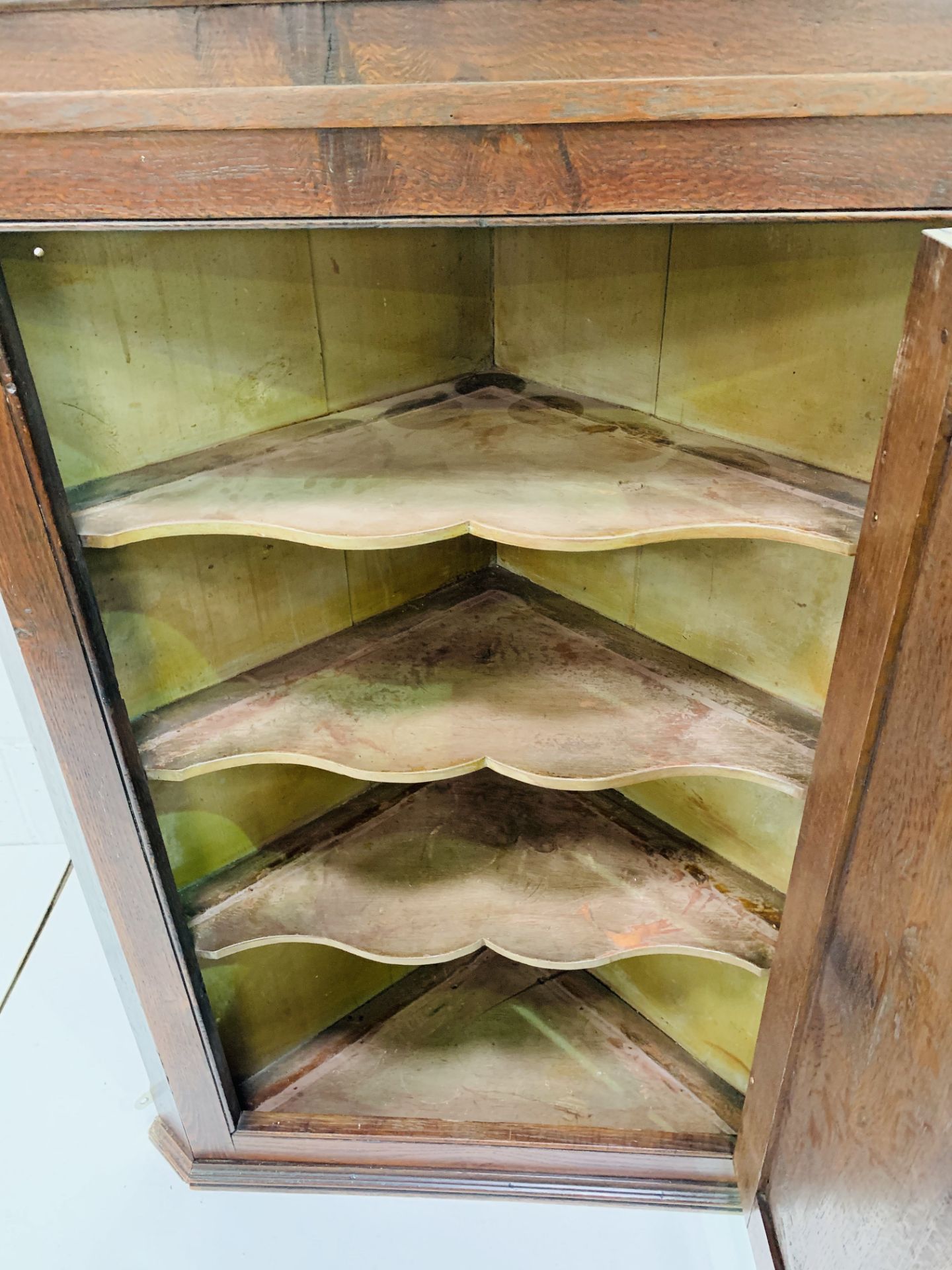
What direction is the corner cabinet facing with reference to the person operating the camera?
facing the viewer
